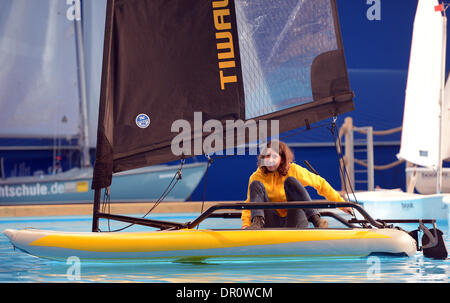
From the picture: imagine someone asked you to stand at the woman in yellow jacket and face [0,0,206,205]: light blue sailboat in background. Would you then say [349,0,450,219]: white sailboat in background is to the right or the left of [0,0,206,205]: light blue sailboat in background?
right

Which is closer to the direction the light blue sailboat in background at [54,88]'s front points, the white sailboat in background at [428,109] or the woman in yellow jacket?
the white sailboat in background

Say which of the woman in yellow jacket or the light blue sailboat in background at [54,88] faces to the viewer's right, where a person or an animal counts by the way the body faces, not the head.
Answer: the light blue sailboat in background

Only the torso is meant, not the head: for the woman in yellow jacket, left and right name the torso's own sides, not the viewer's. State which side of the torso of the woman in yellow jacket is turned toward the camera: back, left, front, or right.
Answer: front

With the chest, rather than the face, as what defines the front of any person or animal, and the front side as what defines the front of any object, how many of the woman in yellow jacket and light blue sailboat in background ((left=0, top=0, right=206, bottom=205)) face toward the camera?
1

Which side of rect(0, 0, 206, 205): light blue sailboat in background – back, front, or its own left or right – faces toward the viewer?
right

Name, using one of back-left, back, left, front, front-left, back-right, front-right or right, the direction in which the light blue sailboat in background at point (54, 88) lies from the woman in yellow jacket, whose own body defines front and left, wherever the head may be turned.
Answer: back-right

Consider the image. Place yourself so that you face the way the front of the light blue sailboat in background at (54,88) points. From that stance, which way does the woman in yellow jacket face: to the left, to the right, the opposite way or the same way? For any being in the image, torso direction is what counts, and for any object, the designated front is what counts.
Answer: to the right

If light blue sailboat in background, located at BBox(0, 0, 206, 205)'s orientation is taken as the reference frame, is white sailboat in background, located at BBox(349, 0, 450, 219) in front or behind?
in front
